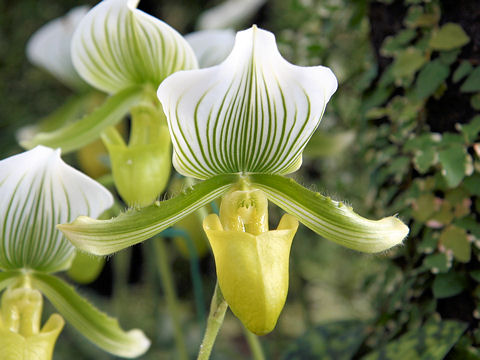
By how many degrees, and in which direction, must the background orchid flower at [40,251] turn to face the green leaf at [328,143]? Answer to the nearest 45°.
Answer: approximately 135° to its left

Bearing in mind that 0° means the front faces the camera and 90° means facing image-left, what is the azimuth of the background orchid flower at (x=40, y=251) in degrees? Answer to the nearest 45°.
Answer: approximately 0°
